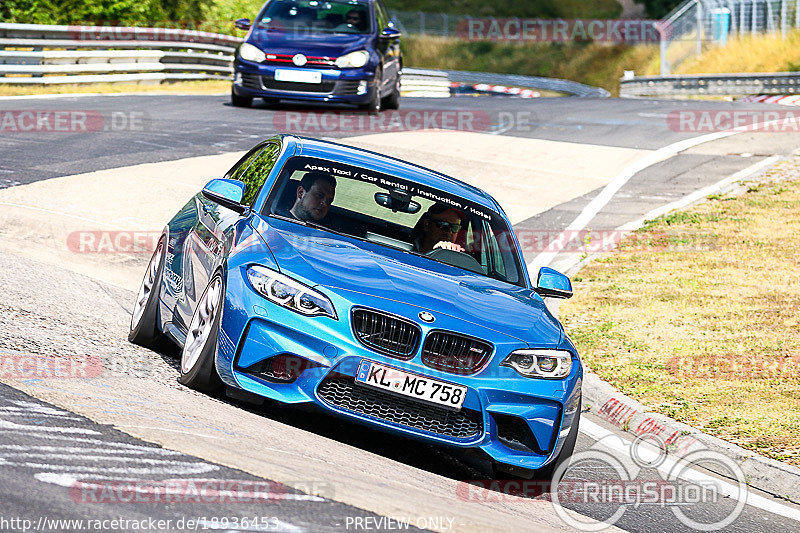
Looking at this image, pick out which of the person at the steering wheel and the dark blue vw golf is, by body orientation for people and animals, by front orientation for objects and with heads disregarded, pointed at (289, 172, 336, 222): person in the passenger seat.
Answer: the dark blue vw golf

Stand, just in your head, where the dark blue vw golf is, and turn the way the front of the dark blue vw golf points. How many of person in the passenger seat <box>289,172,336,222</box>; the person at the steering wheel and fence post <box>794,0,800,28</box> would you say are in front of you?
2

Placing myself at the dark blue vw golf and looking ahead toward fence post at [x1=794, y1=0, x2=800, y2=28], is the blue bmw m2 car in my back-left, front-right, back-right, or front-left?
back-right

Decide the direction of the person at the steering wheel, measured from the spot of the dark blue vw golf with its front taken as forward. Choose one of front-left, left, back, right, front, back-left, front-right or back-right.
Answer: front

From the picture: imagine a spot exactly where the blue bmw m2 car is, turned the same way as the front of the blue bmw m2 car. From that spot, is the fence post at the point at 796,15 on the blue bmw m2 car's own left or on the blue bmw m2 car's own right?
on the blue bmw m2 car's own left

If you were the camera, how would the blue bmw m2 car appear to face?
facing the viewer and to the right of the viewer

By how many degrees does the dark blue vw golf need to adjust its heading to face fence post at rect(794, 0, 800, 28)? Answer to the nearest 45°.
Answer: approximately 135° to its left

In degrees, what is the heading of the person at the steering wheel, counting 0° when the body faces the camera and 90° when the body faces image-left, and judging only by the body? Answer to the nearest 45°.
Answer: approximately 315°

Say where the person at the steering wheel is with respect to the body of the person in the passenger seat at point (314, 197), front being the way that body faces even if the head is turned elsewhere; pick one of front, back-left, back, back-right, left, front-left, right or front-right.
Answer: front-left

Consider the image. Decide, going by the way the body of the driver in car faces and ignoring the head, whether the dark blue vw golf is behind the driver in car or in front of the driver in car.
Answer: behind

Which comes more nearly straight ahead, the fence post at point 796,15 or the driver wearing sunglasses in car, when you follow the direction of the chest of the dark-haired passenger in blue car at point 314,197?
the driver wearing sunglasses in car

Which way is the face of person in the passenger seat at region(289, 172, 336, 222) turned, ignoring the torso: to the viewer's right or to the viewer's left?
to the viewer's right

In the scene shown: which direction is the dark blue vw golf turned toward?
toward the camera

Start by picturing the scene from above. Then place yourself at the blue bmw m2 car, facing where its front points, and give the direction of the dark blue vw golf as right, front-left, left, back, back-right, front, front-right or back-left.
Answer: back-left
